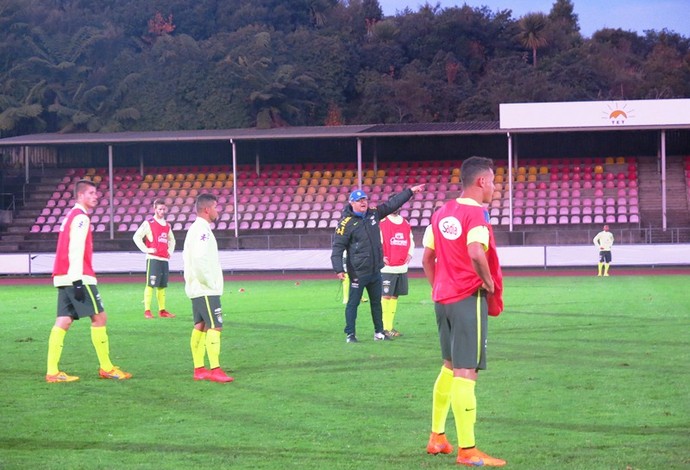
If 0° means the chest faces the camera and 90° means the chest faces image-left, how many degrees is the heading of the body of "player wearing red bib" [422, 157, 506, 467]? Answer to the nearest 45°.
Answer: approximately 225°

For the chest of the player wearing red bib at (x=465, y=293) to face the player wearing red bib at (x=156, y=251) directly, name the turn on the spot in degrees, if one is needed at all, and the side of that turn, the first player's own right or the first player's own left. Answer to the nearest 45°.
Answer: approximately 90° to the first player's own left

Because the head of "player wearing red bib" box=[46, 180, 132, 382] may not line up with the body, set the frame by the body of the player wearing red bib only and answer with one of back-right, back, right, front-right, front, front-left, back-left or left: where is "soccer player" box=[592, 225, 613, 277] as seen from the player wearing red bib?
front-left

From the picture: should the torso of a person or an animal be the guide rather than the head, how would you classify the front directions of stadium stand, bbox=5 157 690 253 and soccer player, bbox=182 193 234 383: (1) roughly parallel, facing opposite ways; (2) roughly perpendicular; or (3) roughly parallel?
roughly perpendicular

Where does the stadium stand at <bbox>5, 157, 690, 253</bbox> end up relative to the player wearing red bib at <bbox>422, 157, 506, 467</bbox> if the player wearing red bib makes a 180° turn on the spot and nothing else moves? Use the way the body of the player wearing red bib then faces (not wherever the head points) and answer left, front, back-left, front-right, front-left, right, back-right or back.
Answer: back-right

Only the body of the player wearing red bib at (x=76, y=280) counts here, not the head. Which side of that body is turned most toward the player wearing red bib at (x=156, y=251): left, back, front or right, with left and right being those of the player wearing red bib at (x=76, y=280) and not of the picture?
left

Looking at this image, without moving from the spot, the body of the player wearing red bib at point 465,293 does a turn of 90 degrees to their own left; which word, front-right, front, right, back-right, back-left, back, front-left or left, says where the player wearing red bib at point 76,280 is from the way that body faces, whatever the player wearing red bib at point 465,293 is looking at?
front
